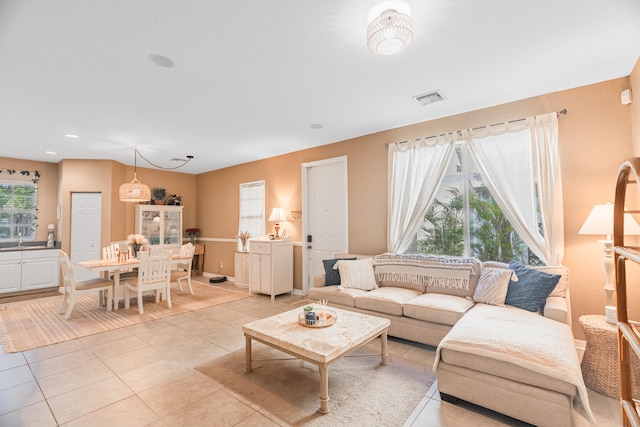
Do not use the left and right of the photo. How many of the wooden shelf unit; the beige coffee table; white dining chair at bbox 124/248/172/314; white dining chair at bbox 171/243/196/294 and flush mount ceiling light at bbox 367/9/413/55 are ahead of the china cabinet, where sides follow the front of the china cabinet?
5

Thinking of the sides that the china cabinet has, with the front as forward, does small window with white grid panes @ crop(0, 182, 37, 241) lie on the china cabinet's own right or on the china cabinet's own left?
on the china cabinet's own right

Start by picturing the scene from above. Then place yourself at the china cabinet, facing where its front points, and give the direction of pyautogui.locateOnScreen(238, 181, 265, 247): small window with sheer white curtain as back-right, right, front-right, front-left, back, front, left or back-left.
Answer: front-left

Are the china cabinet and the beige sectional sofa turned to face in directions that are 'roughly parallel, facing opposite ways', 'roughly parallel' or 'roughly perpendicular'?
roughly perpendicular

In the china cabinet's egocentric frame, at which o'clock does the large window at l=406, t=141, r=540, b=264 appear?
The large window is roughly at 11 o'clock from the china cabinet.

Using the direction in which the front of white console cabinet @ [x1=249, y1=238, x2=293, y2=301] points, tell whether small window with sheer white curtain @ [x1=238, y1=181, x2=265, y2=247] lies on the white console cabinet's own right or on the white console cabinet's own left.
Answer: on the white console cabinet's own right

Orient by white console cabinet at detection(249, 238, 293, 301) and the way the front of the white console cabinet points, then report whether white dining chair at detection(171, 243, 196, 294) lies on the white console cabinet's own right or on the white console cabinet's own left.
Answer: on the white console cabinet's own right

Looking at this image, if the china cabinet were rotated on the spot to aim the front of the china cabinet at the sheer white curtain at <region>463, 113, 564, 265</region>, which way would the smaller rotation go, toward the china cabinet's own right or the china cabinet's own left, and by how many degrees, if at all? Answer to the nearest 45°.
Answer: approximately 45° to the china cabinet's own left

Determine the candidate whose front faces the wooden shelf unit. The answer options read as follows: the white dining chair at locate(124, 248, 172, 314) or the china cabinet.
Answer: the china cabinet

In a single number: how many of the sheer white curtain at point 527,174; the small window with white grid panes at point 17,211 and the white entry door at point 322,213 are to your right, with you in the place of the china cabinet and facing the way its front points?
1

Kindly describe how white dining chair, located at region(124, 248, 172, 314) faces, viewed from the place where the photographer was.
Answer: facing away from the viewer and to the left of the viewer

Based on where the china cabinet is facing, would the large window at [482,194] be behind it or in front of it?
in front

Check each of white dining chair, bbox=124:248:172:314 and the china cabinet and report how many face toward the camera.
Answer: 1

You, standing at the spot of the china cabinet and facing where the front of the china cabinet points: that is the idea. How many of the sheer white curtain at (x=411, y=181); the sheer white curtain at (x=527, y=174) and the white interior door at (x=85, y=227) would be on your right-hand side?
1
